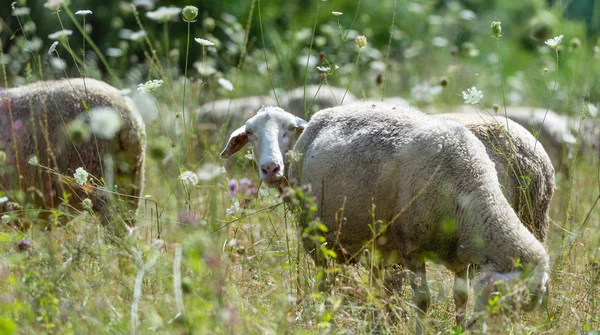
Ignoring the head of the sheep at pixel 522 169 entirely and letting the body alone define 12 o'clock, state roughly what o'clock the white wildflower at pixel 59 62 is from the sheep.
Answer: The white wildflower is roughly at 12 o'clock from the sheep.

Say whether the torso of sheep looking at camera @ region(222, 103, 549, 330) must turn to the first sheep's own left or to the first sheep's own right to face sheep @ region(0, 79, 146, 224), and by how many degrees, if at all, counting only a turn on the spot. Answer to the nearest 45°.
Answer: approximately 45° to the first sheep's own right

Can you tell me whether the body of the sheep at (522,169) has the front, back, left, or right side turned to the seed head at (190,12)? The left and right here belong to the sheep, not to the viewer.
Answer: front

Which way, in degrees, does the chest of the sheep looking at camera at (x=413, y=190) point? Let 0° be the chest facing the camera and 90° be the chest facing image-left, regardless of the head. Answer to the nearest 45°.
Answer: approximately 90°

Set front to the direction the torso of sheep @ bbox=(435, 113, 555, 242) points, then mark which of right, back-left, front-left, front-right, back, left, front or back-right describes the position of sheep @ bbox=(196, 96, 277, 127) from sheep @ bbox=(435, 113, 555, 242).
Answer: front-right

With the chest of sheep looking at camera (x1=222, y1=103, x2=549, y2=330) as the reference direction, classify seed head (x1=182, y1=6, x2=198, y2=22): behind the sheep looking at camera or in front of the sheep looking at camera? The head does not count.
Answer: in front

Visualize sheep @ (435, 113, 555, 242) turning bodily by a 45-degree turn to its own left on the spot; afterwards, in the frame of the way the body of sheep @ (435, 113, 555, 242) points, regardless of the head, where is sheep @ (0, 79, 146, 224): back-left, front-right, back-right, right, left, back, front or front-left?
front-right

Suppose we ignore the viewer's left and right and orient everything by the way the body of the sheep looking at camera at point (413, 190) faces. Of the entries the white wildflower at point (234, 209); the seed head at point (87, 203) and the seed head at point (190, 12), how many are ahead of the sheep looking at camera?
3

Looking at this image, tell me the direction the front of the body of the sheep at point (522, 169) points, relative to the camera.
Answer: to the viewer's left

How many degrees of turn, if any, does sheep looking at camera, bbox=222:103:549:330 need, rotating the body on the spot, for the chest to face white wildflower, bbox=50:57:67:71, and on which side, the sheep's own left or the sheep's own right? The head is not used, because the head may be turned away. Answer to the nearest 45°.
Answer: approximately 45° to the sheep's own right
